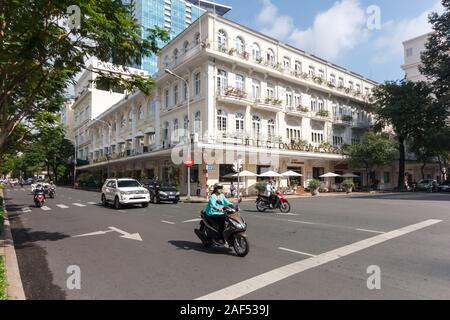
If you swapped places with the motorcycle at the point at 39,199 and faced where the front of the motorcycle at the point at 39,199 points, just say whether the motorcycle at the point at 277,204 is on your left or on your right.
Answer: on your left

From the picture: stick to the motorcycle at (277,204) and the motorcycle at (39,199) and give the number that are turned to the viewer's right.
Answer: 1

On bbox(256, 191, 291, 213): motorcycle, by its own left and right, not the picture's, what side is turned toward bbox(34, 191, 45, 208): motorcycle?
back

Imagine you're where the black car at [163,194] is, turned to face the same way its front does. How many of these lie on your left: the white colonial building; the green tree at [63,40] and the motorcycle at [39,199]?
1

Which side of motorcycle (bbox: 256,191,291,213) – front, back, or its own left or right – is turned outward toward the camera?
right
